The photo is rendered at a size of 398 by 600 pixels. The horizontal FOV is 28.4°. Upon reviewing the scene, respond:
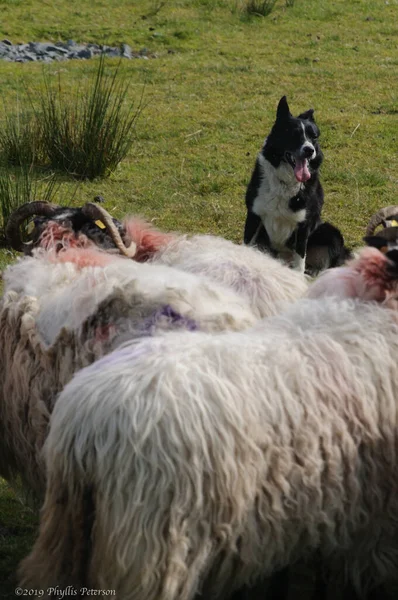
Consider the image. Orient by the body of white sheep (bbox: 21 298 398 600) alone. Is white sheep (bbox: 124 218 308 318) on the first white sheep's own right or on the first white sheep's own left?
on the first white sheep's own left

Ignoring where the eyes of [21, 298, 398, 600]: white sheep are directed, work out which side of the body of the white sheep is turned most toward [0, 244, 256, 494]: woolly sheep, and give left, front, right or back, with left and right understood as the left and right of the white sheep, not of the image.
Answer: left

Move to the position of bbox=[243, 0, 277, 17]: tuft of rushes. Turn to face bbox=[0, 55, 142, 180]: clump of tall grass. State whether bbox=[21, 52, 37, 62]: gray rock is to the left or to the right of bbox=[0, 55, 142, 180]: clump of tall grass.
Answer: right

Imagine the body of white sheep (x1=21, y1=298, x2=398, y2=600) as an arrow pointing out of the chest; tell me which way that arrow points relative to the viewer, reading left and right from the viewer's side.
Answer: facing away from the viewer and to the right of the viewer

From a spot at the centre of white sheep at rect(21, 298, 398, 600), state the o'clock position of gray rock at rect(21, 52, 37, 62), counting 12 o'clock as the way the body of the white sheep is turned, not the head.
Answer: The gray rock is roughly at 10 o'clock from the white sheep.

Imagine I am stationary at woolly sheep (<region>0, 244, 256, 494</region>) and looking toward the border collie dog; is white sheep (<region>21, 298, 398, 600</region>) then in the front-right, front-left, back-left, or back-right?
back-right

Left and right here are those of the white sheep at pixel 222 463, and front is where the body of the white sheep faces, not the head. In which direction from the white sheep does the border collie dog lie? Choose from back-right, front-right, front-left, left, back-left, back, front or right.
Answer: front-left

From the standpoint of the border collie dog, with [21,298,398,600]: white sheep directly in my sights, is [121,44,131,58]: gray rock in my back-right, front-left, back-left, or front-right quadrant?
back-right

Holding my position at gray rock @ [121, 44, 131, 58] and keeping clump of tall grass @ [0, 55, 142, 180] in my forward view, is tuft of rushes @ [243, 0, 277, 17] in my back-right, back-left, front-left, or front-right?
back-left

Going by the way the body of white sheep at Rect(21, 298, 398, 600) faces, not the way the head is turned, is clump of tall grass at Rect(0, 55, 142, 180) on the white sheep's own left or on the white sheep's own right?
on the white sheep's own left

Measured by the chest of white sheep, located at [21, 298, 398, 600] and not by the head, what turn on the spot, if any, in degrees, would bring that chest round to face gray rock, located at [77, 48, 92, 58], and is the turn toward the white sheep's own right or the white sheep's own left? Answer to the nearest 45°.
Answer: approximately 45° to the white sheep's own left

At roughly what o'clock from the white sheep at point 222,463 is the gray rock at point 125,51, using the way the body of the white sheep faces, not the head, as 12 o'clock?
The gray rock is roughly at 10 o'clock from the white sheep.
